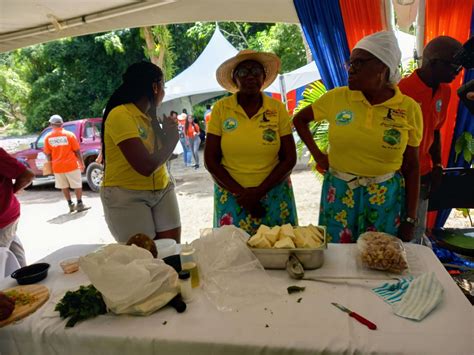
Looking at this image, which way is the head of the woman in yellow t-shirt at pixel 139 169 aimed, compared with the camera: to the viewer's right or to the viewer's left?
to the viewer's right

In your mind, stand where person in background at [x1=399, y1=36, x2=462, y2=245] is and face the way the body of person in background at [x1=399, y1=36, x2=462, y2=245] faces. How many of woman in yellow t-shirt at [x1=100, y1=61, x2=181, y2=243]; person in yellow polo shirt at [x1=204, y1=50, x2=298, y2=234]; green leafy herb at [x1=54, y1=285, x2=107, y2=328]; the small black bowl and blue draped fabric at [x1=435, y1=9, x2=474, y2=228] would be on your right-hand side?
4

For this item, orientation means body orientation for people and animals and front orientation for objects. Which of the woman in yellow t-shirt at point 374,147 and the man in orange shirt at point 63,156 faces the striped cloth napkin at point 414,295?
the woman in yellow t-shirt

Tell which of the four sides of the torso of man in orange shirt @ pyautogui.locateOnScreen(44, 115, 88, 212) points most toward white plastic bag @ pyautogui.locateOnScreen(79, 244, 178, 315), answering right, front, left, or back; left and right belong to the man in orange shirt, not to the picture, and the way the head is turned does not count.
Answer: back

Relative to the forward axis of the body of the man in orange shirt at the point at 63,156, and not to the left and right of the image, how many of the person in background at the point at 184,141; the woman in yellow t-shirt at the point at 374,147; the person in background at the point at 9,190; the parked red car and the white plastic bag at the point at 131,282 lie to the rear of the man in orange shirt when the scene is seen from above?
3

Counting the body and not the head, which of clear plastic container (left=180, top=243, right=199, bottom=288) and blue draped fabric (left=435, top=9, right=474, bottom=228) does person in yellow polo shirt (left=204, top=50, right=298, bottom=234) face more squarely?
the clear plastic container

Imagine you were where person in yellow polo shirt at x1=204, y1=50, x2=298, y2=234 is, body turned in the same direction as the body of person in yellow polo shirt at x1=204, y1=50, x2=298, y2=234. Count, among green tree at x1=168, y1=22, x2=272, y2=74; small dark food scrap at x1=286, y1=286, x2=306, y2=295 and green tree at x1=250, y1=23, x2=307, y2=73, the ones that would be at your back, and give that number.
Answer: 2

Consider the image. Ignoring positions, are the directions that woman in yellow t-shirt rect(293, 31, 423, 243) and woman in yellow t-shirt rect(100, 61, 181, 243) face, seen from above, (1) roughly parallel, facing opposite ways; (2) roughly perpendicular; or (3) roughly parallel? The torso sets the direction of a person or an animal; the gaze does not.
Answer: roughly perpendicular

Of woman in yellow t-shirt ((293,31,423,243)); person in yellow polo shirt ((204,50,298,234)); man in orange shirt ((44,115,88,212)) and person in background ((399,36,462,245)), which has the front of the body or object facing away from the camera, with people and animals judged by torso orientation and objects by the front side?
the man in orange shirt
